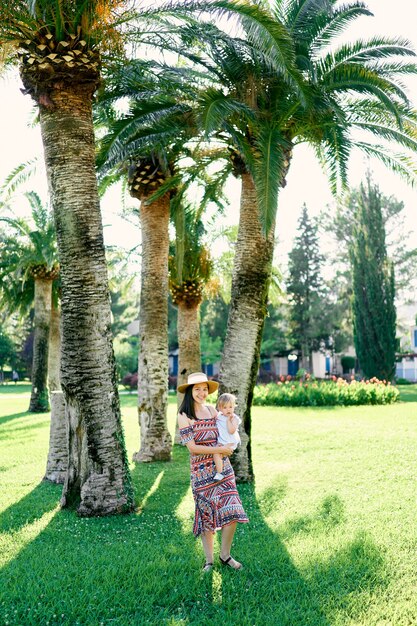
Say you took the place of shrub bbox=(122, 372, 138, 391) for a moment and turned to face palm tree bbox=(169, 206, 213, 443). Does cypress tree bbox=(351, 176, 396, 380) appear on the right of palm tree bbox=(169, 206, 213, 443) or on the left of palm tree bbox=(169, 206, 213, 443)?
left

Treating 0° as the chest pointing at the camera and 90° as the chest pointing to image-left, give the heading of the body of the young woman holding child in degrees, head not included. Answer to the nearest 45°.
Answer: approximately 315°

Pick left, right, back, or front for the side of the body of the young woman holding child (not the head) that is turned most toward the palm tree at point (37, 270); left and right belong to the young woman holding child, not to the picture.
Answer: back

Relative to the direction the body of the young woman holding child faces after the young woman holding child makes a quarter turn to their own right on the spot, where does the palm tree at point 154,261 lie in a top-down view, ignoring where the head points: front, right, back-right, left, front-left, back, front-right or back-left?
back-right

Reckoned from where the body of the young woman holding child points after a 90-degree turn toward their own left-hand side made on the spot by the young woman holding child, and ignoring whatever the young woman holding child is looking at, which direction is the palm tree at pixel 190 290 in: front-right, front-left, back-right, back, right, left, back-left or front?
front-left

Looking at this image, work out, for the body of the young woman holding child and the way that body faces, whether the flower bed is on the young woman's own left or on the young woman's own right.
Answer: on the young woman's own left

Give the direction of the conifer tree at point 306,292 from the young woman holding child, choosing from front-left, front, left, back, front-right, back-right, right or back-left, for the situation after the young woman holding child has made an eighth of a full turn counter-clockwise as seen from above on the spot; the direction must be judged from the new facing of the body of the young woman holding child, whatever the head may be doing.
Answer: left

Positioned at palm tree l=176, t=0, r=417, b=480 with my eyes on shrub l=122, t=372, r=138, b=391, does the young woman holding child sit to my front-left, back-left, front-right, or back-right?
back-left
